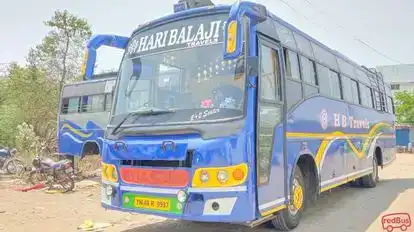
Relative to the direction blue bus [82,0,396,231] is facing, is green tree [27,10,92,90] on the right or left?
on its right

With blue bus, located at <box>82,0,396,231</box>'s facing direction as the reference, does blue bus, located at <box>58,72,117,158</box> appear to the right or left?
on its right

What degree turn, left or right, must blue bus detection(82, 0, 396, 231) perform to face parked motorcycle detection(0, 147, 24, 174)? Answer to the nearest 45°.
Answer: approximately 90° to its right

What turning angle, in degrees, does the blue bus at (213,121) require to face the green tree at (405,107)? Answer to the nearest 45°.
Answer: approximately 180°

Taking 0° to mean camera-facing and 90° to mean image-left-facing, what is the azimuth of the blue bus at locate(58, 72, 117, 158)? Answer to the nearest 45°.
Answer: approximately 315°
